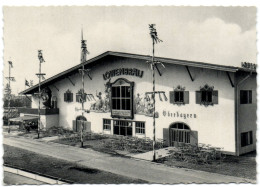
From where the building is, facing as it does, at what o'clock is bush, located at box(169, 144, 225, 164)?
The bush is roughly at 10 o'clock from the building.

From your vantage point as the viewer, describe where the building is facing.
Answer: facing the viewer and to the left of the viewer

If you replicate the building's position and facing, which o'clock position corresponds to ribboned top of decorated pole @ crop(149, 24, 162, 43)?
The ribboned top of decorated pole is roughly at 11 o'clock from the building.
